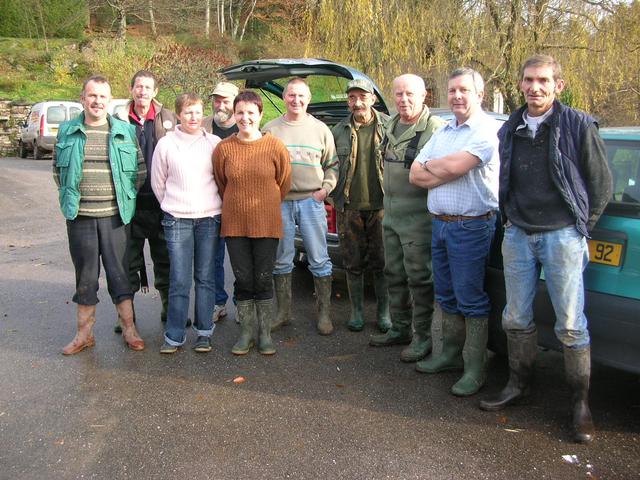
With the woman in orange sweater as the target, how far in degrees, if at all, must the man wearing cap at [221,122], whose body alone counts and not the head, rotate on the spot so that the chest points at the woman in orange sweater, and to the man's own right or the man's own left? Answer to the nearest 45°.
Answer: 0° — they already face them

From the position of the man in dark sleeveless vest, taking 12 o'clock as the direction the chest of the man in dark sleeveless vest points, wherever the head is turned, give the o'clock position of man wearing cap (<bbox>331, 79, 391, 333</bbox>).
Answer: The man wearing cap is roughly at 3 o'clock from the man in dark sleeveless vest.

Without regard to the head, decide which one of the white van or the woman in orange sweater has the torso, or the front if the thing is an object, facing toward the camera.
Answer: the woman in orange sweater

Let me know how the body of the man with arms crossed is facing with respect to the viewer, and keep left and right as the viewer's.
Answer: facing the viewer and to the left of the viewer

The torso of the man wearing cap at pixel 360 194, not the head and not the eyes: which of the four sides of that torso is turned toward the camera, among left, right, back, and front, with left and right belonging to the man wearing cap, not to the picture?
front

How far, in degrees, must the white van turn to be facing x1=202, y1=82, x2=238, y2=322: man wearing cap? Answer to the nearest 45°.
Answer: approximately 135° to its left

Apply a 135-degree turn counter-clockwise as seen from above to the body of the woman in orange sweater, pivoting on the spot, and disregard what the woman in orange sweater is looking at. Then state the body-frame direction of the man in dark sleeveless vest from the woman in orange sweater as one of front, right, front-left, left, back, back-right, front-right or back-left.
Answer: right

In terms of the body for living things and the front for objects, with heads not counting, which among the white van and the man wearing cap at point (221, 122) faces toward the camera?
the man wearing cap

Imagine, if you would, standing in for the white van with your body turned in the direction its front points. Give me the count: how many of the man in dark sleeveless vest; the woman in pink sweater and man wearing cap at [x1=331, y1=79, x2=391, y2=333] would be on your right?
0

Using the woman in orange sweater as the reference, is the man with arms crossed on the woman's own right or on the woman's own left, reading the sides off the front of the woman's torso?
on the woman's own left

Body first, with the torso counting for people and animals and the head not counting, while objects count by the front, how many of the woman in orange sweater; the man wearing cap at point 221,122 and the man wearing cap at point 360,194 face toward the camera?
3

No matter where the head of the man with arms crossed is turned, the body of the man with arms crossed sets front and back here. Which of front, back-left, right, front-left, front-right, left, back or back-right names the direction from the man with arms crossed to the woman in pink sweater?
front-right

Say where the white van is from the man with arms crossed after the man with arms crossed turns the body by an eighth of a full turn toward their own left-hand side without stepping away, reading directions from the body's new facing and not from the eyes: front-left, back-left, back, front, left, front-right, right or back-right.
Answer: back-right

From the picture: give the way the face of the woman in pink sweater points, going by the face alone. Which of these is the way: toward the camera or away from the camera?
toward the camera

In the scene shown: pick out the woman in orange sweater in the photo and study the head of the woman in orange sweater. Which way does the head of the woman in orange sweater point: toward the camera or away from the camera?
toward the camera

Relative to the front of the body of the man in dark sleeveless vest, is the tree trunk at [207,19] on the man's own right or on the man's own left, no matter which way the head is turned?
on the man's own right

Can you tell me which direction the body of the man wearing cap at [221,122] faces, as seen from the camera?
toward the camera

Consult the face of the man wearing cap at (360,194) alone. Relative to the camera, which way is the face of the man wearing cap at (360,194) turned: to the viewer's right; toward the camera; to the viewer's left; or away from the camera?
toward the camera
